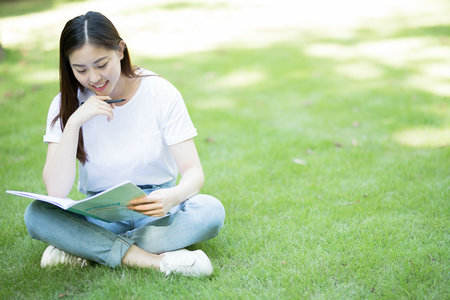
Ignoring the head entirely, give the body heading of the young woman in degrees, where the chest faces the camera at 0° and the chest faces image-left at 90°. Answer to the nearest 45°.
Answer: approximately 0°
